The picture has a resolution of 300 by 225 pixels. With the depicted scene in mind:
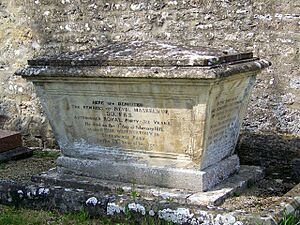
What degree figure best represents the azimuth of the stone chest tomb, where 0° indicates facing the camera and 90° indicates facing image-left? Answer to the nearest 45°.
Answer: approximately 45°

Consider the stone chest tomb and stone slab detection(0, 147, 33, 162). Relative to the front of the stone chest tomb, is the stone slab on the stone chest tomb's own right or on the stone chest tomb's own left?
on the stone chest tomb's own right
